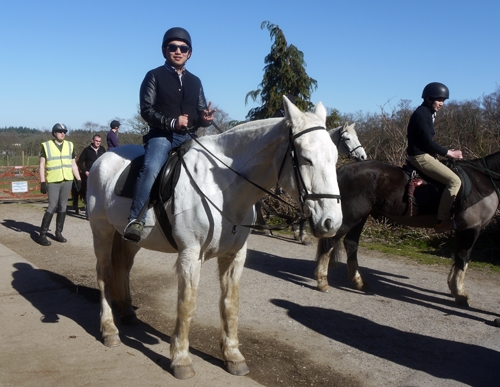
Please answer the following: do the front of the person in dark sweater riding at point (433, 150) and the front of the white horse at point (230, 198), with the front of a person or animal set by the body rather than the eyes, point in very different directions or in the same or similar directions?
same or similar directions

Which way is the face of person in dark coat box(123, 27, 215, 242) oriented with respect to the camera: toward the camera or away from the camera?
toward the camera

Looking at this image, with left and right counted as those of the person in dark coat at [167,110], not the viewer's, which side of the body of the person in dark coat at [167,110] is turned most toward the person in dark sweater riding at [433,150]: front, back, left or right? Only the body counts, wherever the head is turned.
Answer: left

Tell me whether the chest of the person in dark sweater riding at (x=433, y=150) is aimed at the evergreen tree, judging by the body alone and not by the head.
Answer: no

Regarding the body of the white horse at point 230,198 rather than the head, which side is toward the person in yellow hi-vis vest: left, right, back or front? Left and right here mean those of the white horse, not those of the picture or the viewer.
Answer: back

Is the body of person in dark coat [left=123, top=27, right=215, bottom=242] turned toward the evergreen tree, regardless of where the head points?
no

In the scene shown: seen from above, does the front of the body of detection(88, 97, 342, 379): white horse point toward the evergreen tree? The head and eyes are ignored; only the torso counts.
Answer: no

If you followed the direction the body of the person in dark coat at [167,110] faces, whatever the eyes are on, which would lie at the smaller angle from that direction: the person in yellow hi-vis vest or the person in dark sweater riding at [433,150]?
the person in dark sweater riding

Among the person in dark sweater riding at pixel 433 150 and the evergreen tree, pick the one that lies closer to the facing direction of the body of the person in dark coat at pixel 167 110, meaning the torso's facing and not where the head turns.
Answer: the person in dark sweater riding

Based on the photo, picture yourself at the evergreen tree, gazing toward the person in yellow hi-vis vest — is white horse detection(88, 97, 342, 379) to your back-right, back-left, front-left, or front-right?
front-left

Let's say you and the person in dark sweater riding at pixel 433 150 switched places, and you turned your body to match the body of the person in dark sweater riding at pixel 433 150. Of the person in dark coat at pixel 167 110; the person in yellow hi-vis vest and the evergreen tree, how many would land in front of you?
0

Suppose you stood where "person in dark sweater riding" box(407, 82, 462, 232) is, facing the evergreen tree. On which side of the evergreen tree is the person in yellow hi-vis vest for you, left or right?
left

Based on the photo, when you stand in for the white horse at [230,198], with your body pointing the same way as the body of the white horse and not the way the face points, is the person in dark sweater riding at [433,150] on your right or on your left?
on your left

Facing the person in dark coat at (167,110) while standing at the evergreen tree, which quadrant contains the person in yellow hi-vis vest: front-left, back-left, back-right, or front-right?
front-right
